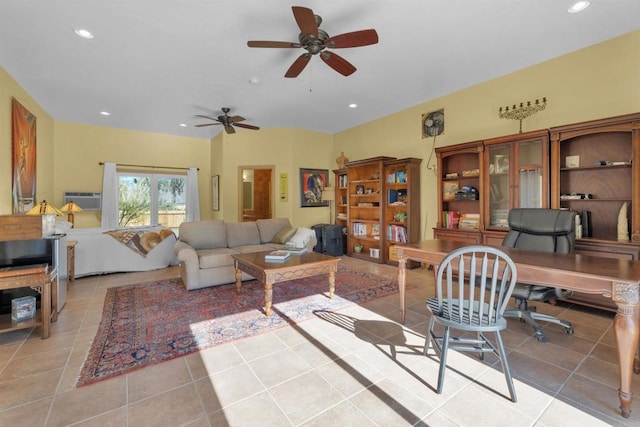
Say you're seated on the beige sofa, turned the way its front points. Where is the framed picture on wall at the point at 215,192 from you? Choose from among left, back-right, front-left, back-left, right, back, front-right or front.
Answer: back-left

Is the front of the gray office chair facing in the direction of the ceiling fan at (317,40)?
yes

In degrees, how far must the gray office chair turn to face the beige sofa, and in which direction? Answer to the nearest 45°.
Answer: approximately 45° to its right

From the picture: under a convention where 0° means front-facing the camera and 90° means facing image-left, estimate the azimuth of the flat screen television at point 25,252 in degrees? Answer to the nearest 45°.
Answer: approximately 315°

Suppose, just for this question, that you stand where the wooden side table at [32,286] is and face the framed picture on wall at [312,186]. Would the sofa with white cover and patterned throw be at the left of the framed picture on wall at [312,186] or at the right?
left

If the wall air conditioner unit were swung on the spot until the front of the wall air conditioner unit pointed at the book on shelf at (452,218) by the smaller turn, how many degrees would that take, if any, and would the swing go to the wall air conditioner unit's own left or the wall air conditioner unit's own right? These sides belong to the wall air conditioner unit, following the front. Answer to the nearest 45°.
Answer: approximately 45° to the wall air conditioner unit's own left

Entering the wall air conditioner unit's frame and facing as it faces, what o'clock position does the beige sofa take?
The beige sofa is roughly at 11 o'clock from the wall air conditioner unit.

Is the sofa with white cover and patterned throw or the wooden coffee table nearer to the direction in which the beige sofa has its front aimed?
the wooden coffee table

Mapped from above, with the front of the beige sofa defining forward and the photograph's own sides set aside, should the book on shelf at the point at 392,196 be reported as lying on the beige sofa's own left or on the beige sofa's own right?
on the beige sofa's own left
